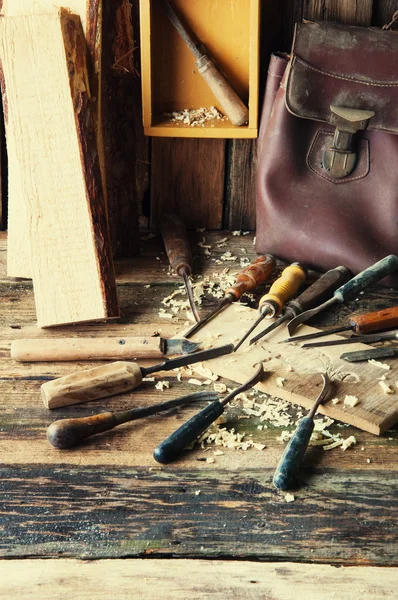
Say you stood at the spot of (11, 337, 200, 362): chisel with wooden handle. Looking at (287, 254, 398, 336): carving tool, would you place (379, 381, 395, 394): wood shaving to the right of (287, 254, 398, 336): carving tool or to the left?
right

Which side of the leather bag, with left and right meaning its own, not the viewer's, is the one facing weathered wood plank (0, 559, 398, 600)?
front

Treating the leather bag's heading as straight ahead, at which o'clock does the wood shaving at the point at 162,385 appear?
The wood shaving is roughly at 1 o'clock from the leather bag.

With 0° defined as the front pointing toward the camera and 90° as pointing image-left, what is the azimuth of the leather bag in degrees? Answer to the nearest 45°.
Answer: approximately 0°

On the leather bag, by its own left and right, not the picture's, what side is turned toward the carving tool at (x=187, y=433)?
front

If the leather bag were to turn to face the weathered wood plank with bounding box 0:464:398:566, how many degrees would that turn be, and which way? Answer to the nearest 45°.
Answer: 0° — it already faces it

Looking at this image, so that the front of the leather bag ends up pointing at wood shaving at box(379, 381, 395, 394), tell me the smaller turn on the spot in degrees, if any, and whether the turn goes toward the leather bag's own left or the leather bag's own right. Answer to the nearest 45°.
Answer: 0° — it already faces it
